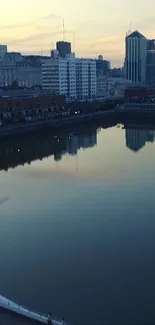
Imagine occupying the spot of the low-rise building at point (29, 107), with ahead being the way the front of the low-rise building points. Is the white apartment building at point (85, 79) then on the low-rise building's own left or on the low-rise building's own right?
on the low-rise building's own left

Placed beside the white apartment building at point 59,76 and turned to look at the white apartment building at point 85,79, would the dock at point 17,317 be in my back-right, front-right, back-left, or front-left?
back-right

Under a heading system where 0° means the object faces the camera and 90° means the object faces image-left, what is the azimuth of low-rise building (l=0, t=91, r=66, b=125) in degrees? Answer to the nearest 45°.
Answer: approximately 315°

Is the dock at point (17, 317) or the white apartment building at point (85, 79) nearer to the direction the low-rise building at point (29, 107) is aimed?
the dock

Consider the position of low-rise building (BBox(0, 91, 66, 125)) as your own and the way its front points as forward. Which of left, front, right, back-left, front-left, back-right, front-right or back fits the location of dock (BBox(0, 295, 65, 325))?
front-right

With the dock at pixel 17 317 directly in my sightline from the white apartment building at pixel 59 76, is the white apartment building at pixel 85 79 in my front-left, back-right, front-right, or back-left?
back-left
